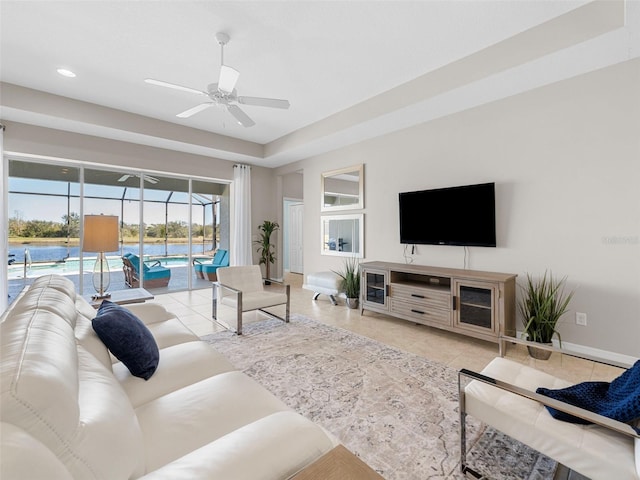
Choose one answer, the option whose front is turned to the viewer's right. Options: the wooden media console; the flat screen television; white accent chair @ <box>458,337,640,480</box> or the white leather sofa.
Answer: the white leather sofa

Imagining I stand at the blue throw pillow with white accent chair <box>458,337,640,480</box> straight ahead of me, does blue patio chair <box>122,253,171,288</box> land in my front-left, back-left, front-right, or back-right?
back-left

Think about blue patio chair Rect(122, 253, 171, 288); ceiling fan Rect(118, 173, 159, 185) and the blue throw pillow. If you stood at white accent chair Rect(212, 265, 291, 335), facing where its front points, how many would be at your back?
2

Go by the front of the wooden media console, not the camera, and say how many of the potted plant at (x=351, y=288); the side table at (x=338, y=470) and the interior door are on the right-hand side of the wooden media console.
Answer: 2

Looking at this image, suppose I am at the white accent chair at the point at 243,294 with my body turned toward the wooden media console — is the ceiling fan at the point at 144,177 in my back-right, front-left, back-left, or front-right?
back-left

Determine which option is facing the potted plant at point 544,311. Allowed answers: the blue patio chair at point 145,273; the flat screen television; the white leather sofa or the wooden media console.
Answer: the white leather sofa

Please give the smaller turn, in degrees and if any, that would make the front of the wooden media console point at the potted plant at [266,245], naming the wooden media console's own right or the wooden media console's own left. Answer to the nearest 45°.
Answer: approximately 90° to the wooden media console's own right

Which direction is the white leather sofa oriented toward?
to the viewer's right

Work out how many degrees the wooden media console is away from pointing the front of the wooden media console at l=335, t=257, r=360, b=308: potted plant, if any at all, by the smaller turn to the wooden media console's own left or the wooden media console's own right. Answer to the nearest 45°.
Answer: approximately 90° to the wooden media console's own right

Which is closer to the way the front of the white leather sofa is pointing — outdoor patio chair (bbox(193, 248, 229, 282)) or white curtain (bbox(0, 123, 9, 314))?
the outdoor patio chair

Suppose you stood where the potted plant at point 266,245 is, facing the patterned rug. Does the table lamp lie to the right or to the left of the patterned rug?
right
